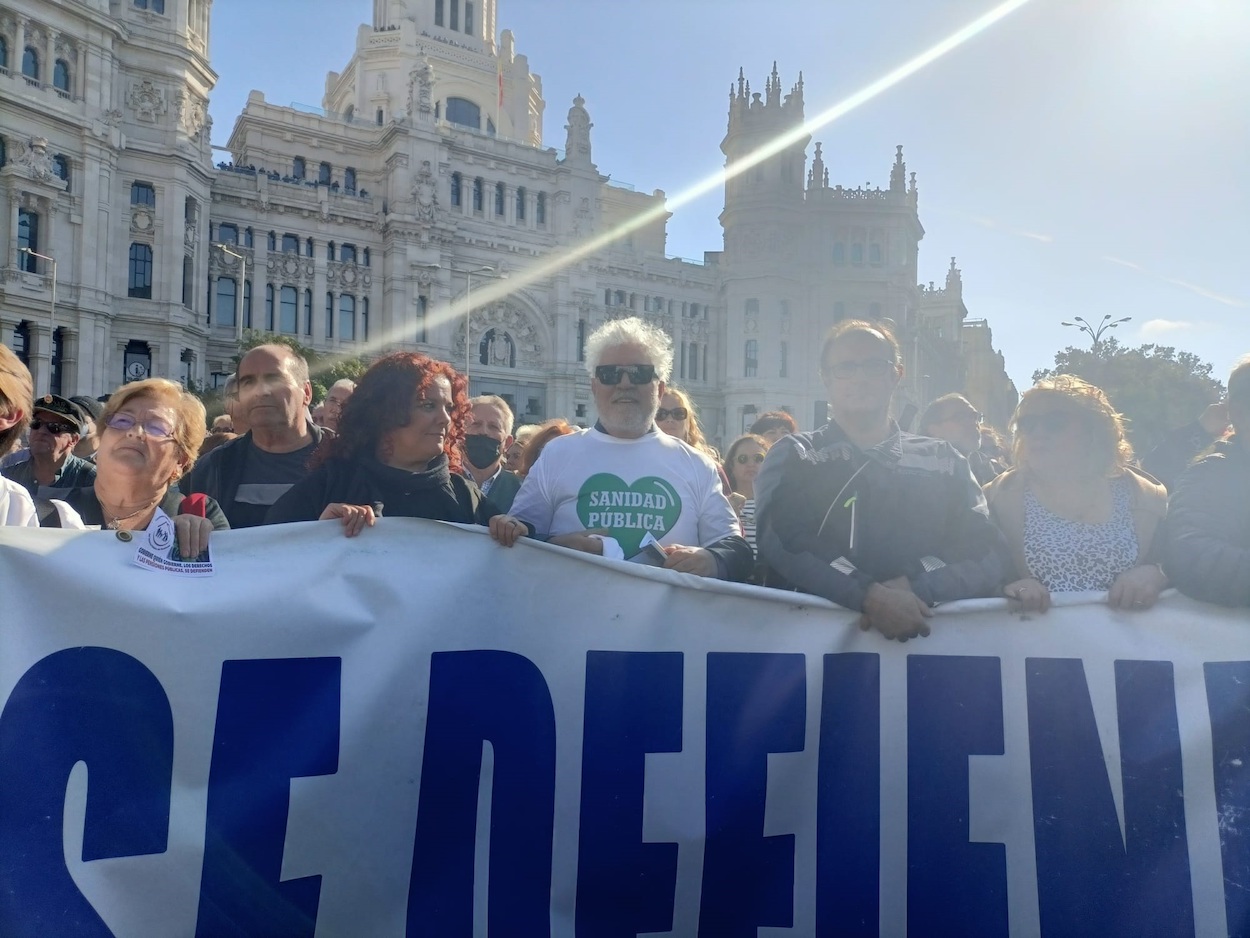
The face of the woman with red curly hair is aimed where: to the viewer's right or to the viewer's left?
to the viewer's right

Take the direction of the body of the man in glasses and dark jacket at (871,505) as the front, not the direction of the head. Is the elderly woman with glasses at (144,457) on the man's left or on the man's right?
on the man's right

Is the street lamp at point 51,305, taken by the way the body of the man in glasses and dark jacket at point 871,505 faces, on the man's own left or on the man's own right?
on the man's own right

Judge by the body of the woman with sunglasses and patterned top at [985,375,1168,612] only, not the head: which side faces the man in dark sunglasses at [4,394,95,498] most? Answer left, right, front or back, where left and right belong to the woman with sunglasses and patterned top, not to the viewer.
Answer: right

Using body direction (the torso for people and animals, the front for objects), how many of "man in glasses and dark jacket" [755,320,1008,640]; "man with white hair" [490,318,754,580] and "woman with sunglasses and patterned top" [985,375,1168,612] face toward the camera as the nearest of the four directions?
3

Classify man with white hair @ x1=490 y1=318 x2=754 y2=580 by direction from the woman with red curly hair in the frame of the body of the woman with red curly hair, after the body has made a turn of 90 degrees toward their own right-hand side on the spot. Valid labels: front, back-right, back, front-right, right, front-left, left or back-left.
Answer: back-left

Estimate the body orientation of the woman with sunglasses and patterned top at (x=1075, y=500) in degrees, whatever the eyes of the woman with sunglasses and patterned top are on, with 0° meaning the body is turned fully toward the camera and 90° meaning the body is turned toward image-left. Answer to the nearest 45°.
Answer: approximately 0°

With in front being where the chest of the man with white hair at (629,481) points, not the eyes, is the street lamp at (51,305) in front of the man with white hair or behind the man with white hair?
behind

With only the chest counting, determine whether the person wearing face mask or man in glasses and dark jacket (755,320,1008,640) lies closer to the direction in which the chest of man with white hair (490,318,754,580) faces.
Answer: the man in glasses and dark jacket

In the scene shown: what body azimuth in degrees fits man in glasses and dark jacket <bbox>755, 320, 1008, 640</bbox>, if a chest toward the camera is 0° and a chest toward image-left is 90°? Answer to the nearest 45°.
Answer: approximately 0°
